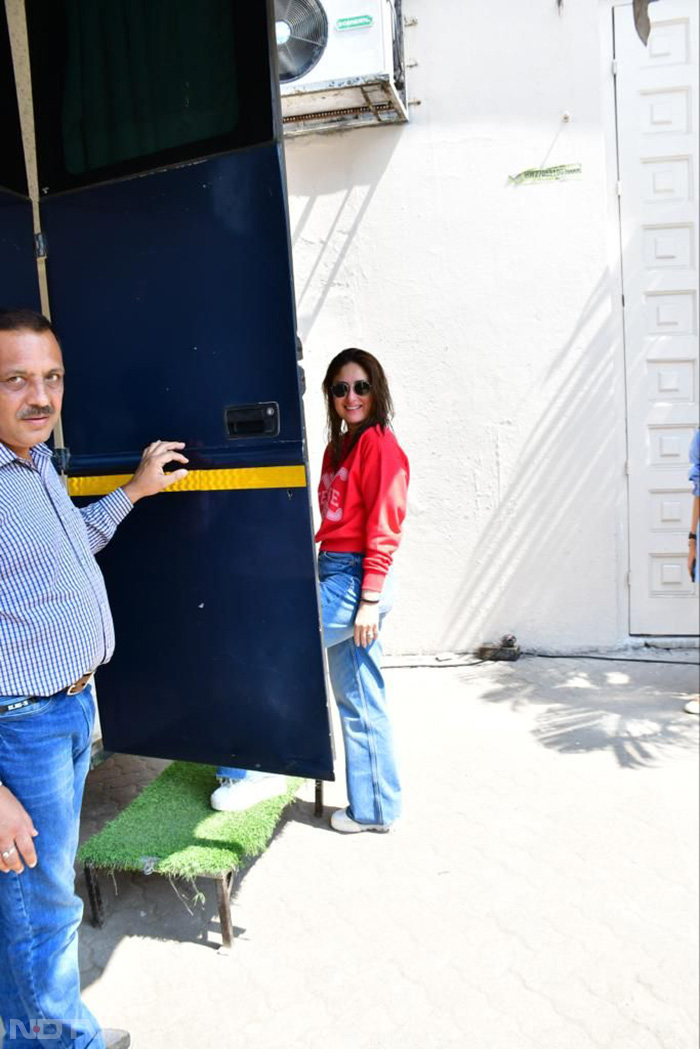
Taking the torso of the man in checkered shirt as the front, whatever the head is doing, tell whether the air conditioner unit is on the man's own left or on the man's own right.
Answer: on the man's own left

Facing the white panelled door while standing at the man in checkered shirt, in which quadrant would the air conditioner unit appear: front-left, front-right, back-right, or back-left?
front-left

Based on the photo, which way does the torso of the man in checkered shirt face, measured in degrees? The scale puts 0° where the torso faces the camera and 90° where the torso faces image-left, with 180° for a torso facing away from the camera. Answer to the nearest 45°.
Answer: approximately 315°

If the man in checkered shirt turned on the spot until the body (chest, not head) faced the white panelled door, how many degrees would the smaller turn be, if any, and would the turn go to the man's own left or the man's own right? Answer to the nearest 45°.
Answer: approximately 90° to the man's own left
